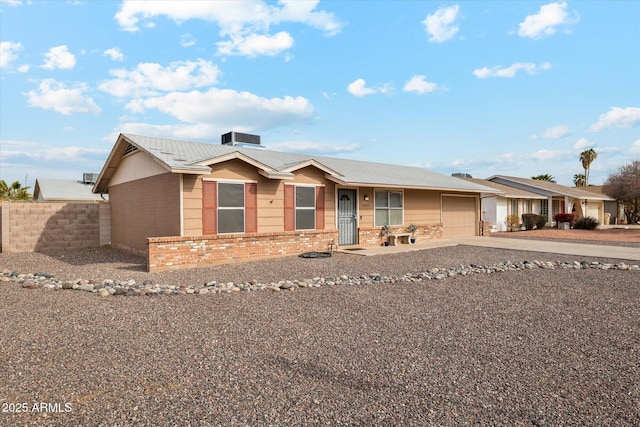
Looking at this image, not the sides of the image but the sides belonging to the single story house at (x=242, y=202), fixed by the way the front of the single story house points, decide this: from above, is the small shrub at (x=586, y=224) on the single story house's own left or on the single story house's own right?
on the single story house's own left

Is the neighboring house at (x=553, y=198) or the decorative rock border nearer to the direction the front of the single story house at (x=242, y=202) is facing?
the decorative rock border

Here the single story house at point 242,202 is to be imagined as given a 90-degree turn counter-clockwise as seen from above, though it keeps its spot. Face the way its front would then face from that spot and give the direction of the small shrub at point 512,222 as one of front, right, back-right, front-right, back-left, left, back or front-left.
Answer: front

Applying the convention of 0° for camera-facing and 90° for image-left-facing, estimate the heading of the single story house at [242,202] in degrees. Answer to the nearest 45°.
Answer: approximately 315°

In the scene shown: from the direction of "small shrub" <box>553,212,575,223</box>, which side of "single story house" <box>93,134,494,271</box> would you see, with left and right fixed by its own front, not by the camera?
left

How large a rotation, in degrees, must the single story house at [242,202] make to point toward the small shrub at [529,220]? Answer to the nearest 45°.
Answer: approximately 90° to its left

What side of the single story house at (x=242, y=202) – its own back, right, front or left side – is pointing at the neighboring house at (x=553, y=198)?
left
